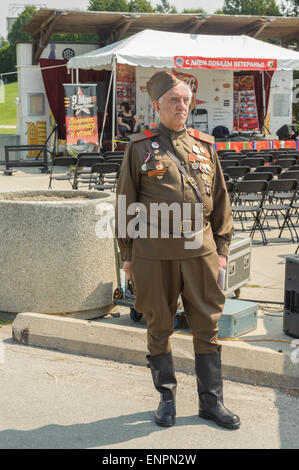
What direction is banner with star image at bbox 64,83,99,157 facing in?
toward the camera

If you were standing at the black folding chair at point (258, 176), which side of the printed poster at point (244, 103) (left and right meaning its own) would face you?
front

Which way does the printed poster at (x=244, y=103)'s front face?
toward the camera

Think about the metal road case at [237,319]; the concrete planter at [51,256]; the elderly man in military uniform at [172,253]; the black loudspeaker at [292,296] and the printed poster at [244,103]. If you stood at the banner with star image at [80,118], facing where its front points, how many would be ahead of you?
4

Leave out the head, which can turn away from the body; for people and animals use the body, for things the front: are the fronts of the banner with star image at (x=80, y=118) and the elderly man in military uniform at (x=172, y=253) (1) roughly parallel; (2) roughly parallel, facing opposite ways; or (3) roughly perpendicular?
roughly parallel

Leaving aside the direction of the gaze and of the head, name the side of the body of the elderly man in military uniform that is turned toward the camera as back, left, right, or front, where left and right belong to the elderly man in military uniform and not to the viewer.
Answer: front

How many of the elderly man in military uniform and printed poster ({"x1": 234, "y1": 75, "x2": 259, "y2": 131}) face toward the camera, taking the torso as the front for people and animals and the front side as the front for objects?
2

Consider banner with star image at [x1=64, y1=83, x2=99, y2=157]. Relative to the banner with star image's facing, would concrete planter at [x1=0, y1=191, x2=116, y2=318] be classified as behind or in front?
in front

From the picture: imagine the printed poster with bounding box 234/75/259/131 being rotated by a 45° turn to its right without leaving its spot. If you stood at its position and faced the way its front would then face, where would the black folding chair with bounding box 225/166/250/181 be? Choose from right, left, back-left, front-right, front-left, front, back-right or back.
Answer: front-left

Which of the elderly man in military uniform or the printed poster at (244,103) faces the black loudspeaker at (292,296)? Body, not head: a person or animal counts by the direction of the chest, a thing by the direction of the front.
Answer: the printed poster

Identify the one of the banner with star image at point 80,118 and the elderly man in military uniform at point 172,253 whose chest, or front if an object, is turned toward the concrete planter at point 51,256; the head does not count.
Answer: the banner with star image

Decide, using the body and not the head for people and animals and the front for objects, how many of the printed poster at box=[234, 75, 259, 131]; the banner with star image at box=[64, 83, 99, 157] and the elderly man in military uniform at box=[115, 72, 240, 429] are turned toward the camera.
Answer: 3

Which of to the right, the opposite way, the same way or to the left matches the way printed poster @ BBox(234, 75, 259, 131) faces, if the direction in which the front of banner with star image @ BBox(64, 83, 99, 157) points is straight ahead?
the same way

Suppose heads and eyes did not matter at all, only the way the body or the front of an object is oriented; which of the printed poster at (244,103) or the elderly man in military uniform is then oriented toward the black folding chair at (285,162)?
the printed poster

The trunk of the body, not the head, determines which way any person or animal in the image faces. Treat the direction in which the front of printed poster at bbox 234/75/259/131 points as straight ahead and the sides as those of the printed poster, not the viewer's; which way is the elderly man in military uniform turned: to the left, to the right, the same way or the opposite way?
the same way

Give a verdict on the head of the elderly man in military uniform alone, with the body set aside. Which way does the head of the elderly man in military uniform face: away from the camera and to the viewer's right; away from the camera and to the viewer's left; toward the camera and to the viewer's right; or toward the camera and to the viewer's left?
toward the camera and to the viewer's right
